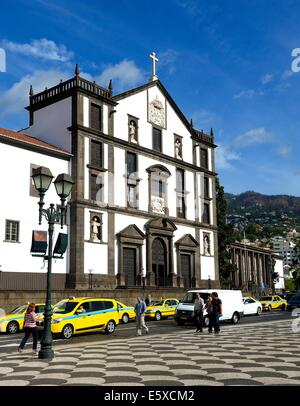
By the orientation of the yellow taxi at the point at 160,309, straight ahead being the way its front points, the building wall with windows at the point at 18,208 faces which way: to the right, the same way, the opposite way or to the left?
to the left

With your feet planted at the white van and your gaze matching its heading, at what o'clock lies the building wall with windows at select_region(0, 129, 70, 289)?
The building wall with windows is roughly at 2 o'clock from the white van.

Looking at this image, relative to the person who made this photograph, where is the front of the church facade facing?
facing the viewer and to the right of the viewer

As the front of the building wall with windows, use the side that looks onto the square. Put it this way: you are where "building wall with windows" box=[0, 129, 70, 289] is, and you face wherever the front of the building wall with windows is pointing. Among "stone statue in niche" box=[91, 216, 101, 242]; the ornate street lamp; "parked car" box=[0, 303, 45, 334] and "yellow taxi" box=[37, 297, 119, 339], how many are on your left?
1

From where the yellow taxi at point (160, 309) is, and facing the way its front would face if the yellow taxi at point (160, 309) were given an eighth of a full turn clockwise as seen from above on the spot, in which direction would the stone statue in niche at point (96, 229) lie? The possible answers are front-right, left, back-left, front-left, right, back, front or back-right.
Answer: front-right

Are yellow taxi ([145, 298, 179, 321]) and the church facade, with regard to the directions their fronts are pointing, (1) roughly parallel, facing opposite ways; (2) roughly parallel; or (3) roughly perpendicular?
roughly perpendicular

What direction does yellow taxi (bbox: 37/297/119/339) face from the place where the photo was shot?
facing the viewer and to the left of the viewer

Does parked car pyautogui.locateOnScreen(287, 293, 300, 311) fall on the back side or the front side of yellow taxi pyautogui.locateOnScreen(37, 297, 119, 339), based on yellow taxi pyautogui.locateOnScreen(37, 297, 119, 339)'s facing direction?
on the back side

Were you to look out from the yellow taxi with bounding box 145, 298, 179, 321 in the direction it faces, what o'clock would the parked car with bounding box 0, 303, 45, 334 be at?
The parked car is roughly at 12 o'clock from the yellow taxi.

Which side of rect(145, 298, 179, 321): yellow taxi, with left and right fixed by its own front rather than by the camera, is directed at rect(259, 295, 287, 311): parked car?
back

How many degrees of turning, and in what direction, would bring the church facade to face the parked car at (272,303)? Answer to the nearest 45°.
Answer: approximately 45° to its left

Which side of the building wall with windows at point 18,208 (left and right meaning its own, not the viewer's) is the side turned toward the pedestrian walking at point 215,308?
front

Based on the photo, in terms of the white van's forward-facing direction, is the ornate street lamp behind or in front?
in front

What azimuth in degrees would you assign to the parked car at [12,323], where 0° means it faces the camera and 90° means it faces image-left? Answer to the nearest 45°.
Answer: approximately 45°

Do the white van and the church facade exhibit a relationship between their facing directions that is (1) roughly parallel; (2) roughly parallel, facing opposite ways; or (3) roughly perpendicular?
roughly perpendicular

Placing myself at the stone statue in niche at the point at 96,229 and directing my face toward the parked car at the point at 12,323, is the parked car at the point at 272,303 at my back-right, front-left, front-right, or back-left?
back-left
